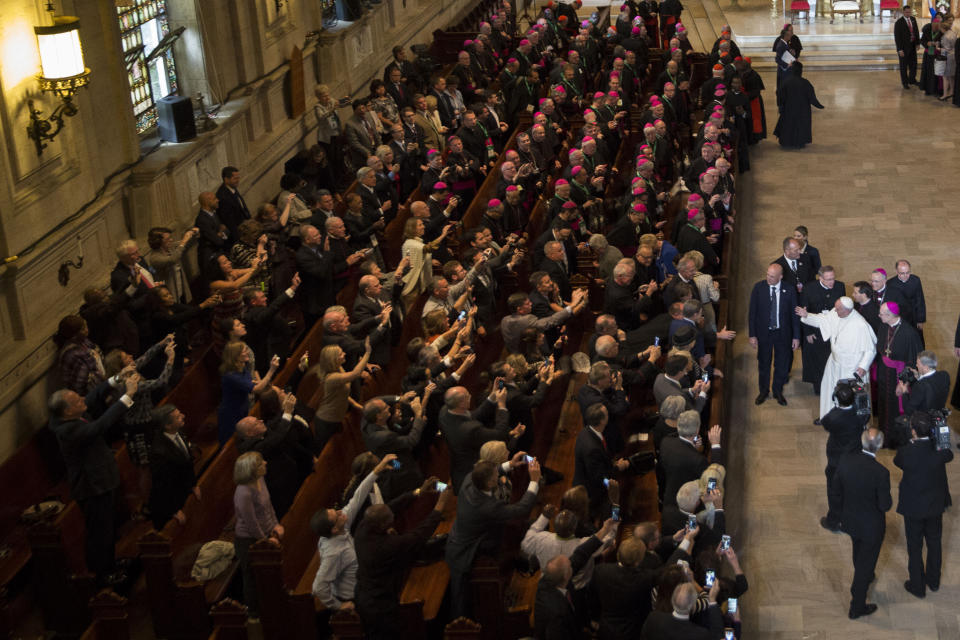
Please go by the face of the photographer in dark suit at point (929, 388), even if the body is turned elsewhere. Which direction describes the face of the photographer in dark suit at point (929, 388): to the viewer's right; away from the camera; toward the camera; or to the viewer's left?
to the viewer's left

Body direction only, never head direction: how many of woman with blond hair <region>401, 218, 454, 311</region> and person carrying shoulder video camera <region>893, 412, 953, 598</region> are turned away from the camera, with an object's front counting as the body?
1

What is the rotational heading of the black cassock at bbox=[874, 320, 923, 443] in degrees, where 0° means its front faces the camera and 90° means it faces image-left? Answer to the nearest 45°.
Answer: approximately 45°

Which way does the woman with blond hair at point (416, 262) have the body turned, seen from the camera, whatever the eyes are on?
to the viewer's right

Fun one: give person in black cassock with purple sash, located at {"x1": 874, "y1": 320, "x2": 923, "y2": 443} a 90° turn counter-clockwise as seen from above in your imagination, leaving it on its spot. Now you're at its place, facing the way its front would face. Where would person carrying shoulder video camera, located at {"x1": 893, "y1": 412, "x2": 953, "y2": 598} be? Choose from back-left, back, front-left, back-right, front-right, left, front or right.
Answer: front-right

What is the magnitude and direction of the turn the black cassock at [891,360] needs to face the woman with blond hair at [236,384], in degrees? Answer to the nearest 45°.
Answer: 0° — it already faces them

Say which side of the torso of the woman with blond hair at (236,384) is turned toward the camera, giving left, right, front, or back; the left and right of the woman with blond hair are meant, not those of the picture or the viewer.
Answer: right

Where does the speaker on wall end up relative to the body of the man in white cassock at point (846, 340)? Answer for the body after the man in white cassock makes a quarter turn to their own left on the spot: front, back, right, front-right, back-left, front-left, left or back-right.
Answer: back-right

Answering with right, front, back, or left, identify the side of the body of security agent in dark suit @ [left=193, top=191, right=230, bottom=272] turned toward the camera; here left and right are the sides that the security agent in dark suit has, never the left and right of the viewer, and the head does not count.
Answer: right

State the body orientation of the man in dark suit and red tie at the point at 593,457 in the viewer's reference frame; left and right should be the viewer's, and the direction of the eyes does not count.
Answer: facing to the right of the viewer

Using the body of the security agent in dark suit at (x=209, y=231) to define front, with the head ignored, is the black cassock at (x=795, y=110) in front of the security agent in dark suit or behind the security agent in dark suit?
in front
